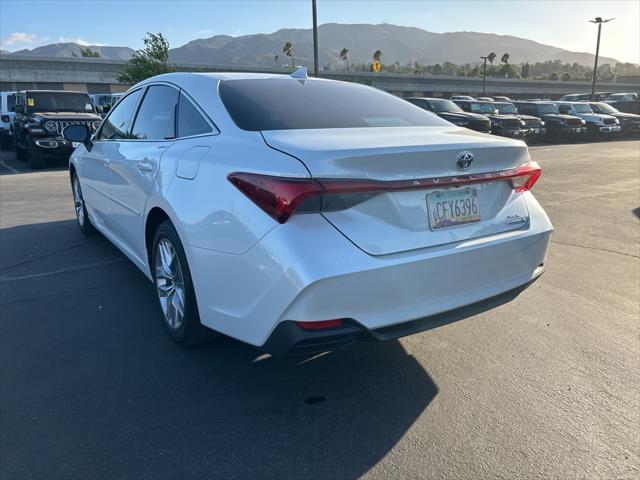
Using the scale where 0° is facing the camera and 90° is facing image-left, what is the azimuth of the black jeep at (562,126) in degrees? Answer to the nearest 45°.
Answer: approximately 315°

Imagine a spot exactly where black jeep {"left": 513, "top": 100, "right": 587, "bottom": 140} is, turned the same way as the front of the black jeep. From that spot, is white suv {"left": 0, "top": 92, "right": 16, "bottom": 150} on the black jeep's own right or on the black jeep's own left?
on the black jeep's own right

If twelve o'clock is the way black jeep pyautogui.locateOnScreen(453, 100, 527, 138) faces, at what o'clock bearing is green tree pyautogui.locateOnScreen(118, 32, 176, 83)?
The green tree is roughly at 5 o'clock from the black jeep.

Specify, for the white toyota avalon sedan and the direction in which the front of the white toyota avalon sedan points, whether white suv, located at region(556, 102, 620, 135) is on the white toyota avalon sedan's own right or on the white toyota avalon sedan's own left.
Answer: on the white toyota avalon sedan's own right

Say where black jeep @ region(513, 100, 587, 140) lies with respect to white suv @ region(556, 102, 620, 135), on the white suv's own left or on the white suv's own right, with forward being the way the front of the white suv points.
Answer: on the white suv's own right

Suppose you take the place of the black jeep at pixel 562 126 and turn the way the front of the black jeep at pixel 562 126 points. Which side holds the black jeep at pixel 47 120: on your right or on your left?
on your right

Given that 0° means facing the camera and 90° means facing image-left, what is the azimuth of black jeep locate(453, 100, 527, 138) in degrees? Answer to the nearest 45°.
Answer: approximately 315°

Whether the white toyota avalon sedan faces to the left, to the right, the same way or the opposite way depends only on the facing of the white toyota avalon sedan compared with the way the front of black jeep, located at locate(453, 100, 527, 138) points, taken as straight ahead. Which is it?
the opposite way

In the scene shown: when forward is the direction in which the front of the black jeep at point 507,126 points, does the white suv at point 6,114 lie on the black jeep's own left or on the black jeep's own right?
on the black jeep's own right

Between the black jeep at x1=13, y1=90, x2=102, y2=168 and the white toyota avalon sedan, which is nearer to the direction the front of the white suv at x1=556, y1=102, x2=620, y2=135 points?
the white toyota avalon sedan

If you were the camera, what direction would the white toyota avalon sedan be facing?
facing away from the viewer and to the left of the viewer

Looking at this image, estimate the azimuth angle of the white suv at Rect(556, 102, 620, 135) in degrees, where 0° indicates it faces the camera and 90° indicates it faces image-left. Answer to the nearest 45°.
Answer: approximately 315°
